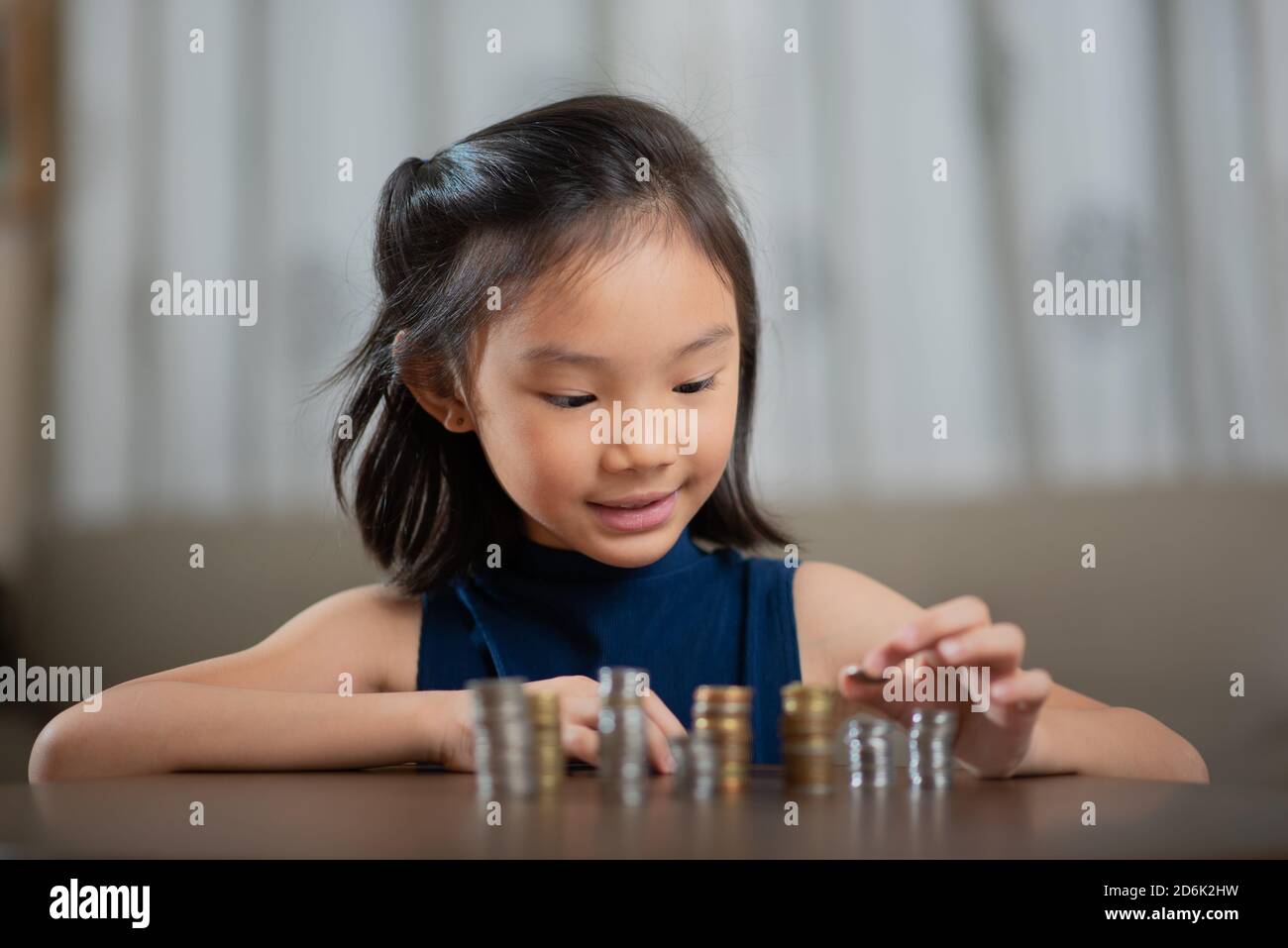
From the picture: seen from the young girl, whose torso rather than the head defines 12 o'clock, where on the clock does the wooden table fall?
The wooden table is roughly at 12 o'clock from the young girl.

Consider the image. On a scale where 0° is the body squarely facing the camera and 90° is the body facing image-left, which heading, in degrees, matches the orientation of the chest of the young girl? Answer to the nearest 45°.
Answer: approximately 0°
